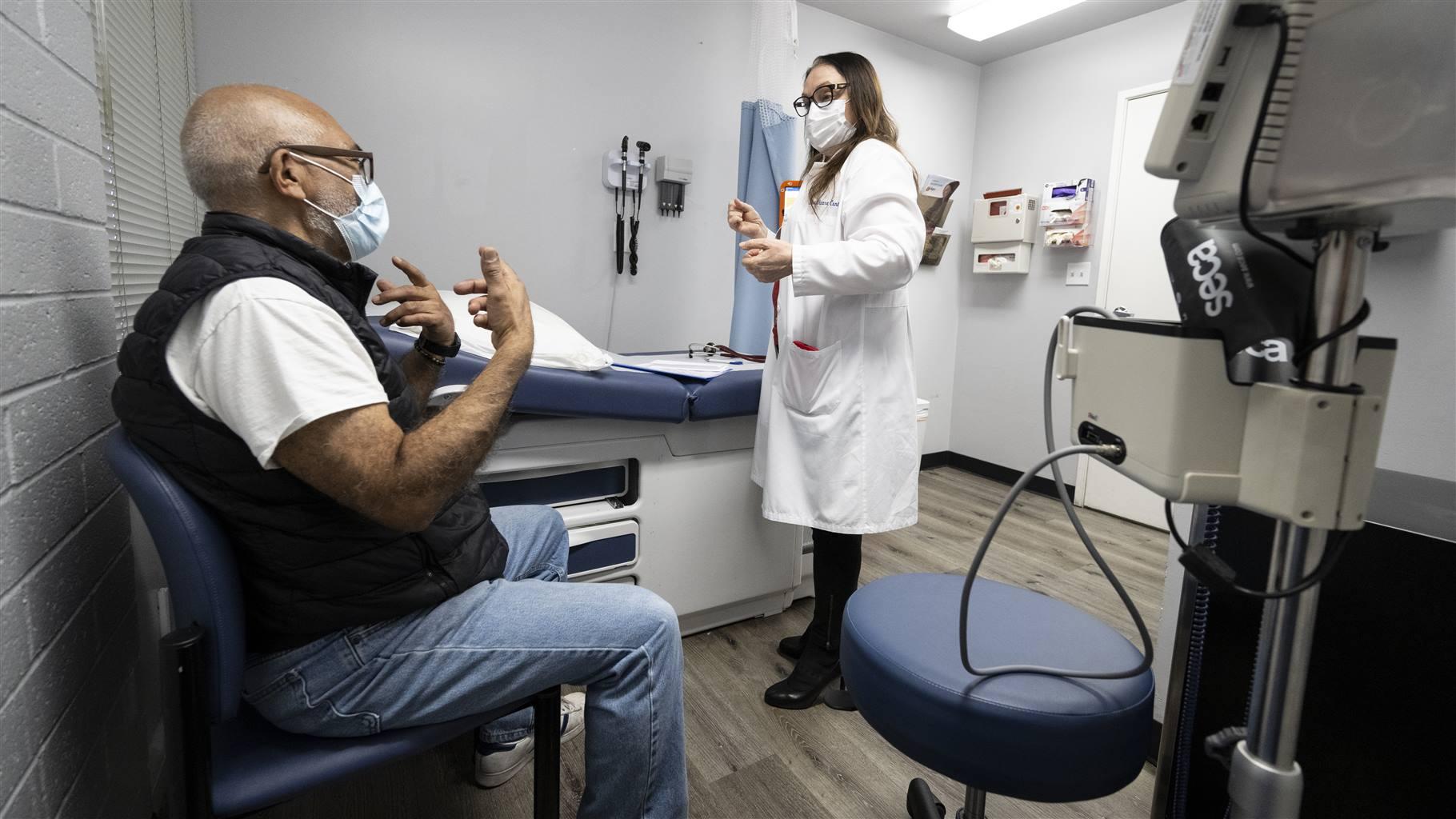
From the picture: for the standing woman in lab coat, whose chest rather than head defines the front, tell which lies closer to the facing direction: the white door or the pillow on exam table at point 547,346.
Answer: the pillow on exam table

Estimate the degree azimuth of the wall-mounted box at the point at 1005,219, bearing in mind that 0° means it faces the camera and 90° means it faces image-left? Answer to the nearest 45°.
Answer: approximately 45°

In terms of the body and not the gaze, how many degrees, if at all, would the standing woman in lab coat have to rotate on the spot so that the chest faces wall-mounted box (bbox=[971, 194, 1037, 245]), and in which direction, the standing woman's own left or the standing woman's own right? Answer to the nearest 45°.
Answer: approximately 135° to the standing woman's own right

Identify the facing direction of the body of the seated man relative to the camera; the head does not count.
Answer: to the viewer's right

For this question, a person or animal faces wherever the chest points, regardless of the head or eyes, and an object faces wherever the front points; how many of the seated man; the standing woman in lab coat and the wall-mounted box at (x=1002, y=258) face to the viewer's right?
1

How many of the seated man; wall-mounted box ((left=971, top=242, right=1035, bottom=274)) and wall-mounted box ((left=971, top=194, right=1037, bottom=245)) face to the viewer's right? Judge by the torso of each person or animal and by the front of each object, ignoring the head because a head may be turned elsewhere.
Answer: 1

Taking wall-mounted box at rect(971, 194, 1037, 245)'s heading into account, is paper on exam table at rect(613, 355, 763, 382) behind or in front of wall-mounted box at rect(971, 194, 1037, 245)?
in front

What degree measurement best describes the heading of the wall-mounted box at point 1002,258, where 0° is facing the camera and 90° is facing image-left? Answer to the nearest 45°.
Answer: approximately 45°

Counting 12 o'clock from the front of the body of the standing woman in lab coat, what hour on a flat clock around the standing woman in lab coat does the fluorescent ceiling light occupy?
The fluorescent ceiling light is roughly at 5 o'clock from the standing woman in lab coat.
